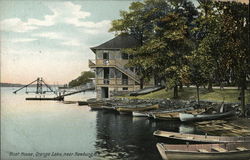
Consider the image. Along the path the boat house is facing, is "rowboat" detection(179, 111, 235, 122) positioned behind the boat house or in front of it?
in front

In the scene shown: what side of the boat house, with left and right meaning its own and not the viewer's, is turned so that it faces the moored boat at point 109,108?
front

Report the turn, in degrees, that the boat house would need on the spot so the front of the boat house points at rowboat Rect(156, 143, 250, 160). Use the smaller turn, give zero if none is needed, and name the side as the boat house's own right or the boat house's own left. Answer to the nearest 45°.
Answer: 0° — it already faces it

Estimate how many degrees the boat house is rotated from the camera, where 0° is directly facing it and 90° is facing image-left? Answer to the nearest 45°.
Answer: approximately 0°

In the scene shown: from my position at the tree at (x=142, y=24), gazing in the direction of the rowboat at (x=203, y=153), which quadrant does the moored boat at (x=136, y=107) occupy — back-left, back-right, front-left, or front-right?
front-right

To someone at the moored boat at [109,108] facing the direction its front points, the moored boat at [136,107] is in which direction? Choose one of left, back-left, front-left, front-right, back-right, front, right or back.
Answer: back-left

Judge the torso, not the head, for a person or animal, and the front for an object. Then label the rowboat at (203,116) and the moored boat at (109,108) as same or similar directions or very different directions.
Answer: very different directions
